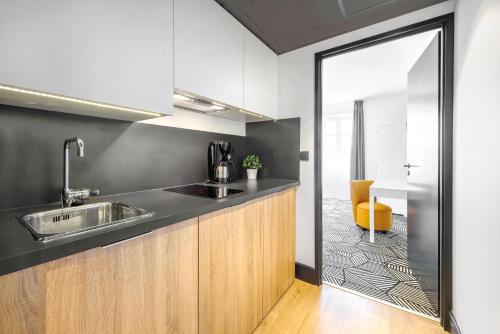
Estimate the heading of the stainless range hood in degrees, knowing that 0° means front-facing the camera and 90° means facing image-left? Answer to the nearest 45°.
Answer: approximately 315°

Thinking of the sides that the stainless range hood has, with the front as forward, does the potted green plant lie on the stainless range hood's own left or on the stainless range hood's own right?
on the stainless range hood's own left

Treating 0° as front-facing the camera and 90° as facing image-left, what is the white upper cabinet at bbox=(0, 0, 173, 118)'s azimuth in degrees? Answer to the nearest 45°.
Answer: approximately 315°

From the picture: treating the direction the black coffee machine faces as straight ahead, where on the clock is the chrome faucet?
The chrome faucet is roughly at 3 o'clock from the black coffee machine.

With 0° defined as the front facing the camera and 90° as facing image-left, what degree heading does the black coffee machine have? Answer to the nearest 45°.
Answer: approximately 315°

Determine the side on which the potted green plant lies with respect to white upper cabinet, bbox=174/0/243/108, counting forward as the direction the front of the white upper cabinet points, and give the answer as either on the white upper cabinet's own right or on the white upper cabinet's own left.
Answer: on the white upper cabinet's own left

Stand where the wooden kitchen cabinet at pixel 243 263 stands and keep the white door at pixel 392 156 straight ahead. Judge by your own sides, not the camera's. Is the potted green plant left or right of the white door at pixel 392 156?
left
